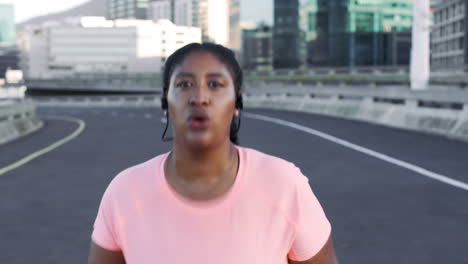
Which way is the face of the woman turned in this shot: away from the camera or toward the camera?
toward the camera

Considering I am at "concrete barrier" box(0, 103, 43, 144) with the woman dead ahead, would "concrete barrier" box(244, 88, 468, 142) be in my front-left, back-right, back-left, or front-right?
front-left

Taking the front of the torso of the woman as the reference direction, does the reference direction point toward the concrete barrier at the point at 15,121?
no

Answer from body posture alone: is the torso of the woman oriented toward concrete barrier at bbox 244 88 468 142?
no

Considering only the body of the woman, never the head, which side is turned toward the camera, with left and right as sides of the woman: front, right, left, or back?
front
